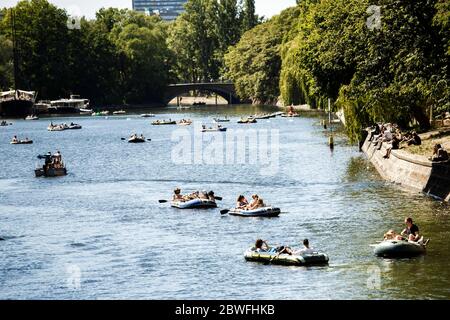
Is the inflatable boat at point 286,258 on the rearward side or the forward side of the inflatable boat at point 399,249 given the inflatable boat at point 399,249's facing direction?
on the forward side

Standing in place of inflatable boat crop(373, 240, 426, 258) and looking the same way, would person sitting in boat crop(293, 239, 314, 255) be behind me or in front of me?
in front

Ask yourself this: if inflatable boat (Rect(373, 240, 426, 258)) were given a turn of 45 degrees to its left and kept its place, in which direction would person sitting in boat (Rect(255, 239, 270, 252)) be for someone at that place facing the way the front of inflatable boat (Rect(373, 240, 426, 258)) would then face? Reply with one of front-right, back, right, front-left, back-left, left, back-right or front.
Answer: front-right

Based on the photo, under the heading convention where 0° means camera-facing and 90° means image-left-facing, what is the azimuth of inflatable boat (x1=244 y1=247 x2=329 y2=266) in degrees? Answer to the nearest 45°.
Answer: approximately 90°

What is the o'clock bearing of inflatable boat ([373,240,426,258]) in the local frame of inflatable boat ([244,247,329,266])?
inflatable boat ([373,240,426,258]) is roughly at 6 o'clock from inflatable boat ([244,247,329,266]).

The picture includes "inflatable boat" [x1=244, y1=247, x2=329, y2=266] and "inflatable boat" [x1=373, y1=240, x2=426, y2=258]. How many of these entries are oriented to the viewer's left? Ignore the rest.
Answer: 2
